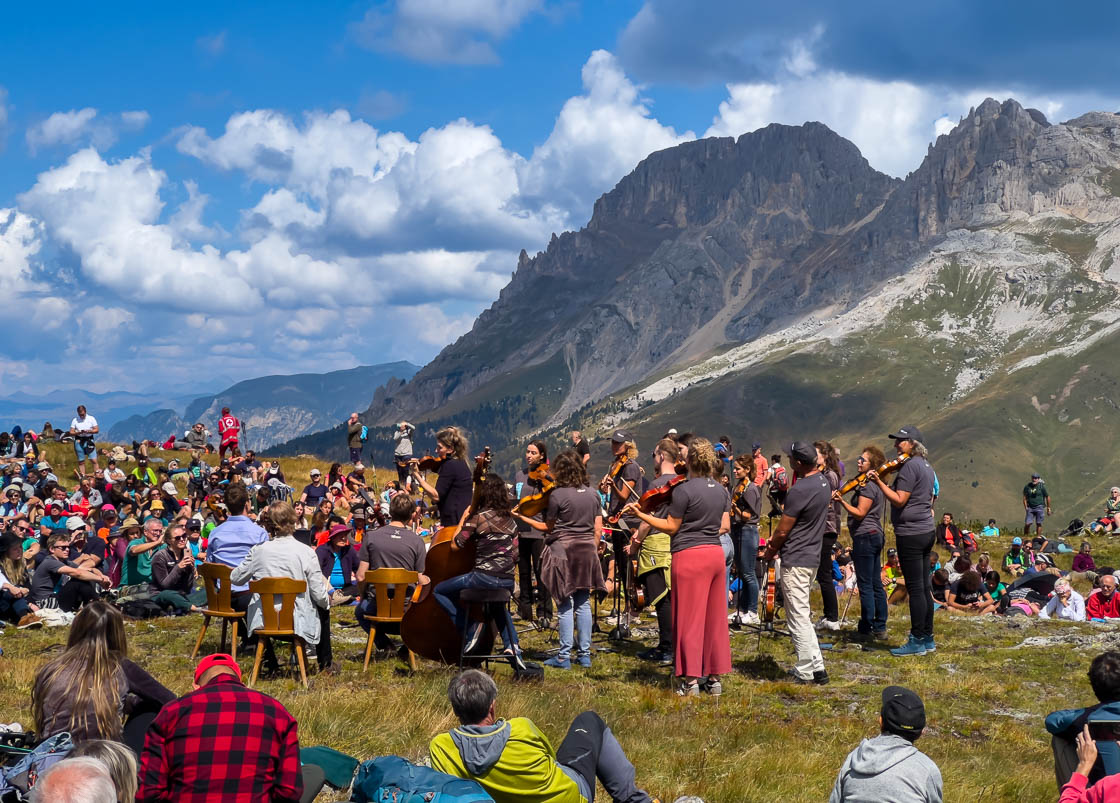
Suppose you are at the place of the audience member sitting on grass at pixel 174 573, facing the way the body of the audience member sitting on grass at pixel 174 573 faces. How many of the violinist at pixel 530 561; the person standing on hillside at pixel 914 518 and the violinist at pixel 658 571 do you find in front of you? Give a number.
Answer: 3

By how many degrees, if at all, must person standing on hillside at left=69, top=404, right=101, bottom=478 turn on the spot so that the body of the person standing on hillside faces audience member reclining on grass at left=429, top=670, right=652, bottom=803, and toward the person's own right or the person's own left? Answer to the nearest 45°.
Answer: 0° — they already face them

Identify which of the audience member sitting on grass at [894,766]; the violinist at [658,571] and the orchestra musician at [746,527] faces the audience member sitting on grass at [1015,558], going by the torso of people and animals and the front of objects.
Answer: the audience member sitting on grass at [894,766]

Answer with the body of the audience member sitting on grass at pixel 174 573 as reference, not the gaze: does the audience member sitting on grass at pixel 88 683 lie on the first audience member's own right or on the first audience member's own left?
on the first audience member's own right

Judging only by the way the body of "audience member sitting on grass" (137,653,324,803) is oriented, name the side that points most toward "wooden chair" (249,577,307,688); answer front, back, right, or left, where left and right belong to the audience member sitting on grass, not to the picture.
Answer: front

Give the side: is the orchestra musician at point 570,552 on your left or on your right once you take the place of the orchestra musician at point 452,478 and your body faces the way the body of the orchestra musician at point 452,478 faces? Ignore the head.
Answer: on your left

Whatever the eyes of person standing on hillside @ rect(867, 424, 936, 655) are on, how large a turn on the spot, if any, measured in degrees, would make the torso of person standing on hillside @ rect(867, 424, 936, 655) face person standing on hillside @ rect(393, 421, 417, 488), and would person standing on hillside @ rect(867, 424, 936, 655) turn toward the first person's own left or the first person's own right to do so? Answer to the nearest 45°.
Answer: approximately 45° to the first person's own right

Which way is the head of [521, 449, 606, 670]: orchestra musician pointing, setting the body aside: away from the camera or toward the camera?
away from the camera

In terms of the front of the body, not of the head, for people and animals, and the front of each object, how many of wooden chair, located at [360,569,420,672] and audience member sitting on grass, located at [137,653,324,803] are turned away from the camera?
2

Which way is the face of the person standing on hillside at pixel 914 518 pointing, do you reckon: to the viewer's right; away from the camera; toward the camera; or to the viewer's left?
to the viewer's left

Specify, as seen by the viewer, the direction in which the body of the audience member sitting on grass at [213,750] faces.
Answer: away from the camera

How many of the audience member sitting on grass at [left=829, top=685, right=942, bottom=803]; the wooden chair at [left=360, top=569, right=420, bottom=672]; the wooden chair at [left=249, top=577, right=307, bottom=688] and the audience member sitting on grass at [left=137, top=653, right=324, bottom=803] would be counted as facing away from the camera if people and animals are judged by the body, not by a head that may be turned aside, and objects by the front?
4

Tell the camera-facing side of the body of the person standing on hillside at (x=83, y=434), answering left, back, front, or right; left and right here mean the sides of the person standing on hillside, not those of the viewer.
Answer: front
